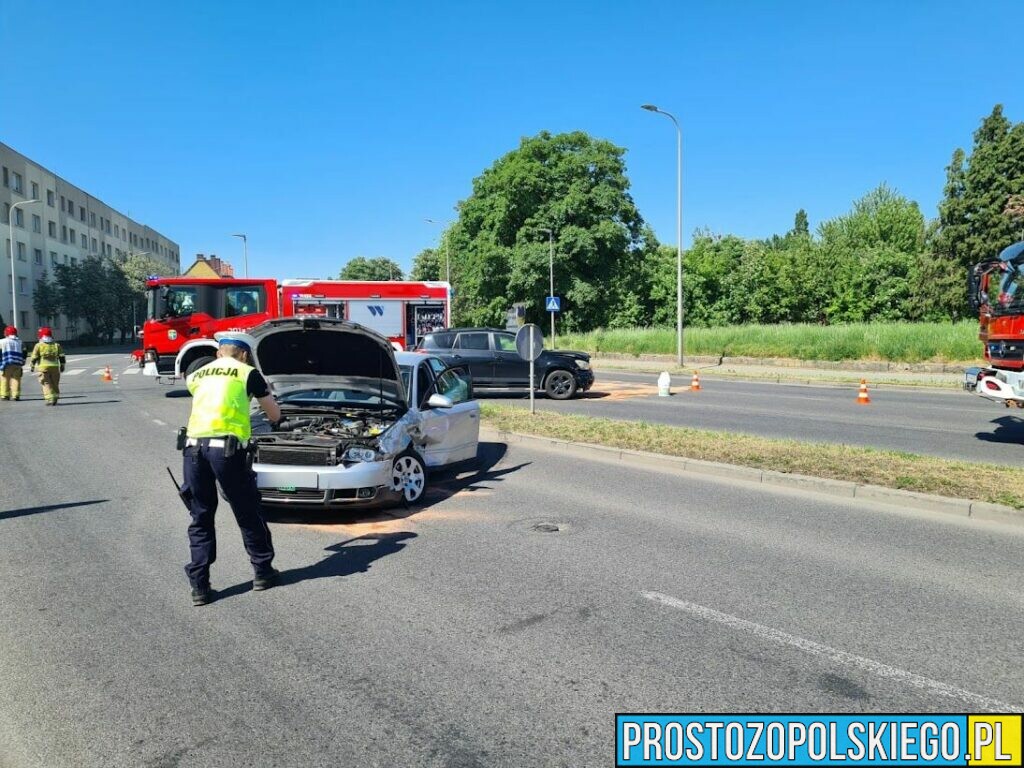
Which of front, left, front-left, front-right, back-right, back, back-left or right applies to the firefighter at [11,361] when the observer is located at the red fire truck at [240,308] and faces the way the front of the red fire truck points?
front

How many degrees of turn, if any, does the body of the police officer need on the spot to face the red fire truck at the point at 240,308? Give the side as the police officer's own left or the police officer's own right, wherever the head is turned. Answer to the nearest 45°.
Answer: approximately 45° to the police officer's own left

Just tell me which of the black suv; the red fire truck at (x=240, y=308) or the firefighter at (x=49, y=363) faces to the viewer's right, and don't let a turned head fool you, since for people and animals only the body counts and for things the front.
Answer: the black suv

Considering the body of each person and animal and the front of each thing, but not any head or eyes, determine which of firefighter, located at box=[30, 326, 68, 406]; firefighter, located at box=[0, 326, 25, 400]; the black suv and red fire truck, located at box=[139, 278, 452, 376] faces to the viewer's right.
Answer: the black suv

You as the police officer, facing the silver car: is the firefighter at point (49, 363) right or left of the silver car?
left

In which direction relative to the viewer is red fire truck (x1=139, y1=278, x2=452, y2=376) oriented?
to the viewer's left

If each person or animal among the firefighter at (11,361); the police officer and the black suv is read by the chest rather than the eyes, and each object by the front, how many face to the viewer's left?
0

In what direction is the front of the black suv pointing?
to the viewer's right

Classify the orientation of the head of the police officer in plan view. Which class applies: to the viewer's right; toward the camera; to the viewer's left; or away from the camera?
away from the camera

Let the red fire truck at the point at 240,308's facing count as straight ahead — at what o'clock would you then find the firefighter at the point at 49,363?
The firefighter is roughly at 11 o'clock from the red fire truck.

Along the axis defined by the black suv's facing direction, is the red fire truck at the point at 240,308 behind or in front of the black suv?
behind

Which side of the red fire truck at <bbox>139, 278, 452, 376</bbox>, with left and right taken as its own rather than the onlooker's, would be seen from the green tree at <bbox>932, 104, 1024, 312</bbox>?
back

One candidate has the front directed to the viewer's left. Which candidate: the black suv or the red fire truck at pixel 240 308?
the red fire truck
